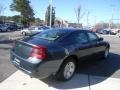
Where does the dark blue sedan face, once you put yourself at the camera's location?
facing away from the viewer and to the right of the viewer
